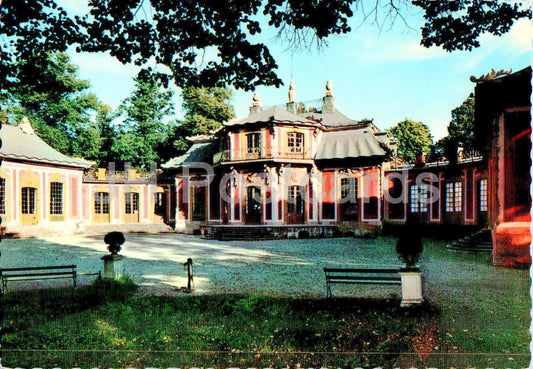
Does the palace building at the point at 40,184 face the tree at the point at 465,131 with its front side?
no

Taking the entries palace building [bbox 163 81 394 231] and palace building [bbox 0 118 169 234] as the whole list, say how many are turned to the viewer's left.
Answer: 0

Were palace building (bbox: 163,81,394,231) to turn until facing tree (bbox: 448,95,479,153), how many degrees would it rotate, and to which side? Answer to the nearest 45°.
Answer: approximately 90° to its left

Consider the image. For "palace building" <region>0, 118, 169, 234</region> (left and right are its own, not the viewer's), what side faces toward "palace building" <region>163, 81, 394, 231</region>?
left

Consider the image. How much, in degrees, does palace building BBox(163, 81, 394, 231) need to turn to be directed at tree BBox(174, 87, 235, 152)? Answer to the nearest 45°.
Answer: approximately 135° to its right

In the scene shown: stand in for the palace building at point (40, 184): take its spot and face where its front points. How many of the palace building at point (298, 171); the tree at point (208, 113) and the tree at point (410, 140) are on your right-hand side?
0

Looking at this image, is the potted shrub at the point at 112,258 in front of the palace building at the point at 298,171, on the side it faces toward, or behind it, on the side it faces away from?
in front

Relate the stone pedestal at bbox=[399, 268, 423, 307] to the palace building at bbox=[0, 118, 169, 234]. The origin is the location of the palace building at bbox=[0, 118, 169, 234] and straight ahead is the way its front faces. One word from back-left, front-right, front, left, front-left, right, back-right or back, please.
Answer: front

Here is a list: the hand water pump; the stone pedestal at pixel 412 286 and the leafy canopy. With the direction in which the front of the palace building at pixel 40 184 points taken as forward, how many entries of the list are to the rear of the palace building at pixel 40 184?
0

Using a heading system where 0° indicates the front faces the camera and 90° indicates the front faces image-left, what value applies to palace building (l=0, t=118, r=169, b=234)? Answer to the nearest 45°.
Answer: approximately 315°

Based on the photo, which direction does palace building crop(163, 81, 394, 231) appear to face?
toward the camera

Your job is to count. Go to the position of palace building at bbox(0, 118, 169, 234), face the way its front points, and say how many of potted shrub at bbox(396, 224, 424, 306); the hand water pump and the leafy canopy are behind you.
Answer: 0

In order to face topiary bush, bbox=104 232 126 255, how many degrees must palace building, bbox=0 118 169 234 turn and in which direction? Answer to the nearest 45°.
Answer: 0° — it already faces it
